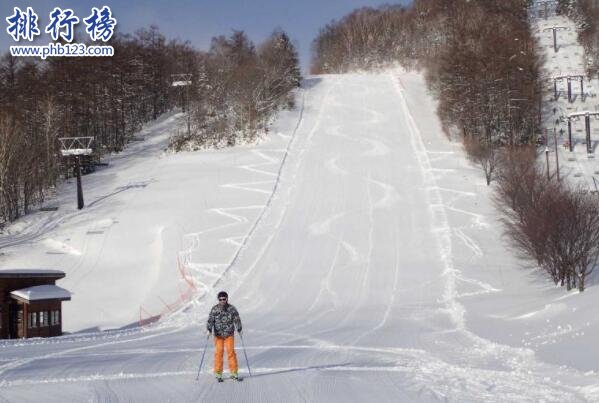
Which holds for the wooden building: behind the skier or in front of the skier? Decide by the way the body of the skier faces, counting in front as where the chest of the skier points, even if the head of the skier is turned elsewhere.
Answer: behind

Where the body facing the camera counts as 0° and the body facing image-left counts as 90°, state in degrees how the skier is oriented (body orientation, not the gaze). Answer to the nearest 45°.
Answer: approximately 0°
